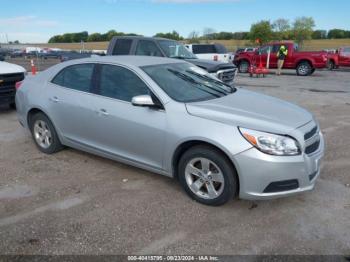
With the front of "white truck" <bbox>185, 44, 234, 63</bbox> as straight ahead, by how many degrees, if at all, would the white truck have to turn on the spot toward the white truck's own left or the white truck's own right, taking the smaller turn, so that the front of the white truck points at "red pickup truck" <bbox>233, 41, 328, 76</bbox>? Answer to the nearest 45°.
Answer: approximately 45° to the white truck's own left

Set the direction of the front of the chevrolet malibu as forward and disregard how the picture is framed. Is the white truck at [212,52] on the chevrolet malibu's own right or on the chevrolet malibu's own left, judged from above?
on the chevrolet malibu's own left

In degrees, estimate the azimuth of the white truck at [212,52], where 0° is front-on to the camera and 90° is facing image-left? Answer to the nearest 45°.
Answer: approximately 315°

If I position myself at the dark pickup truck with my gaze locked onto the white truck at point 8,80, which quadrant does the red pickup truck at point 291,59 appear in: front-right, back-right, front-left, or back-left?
back-right

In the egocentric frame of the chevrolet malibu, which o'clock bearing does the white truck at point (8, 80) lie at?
The white truck is roughly at 6 o'clock from the chevrolet malibu.

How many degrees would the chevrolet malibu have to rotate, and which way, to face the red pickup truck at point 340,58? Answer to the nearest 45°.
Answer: approximately 90° to its left

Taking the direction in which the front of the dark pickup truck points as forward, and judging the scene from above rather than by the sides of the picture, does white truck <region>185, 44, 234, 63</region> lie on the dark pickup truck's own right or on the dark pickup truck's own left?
on the dark pickup truck's own left

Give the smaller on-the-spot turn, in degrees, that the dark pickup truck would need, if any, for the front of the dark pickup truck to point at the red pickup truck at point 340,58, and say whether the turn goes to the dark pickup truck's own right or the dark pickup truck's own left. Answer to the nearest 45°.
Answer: approximately 90° to the dark pickup truck's own left

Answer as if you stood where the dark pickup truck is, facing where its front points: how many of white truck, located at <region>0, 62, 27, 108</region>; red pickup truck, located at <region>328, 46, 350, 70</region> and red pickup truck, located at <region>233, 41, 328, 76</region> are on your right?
1

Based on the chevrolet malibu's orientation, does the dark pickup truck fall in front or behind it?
behind

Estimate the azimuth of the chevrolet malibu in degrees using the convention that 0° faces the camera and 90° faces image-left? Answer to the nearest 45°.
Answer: approximately 315°
